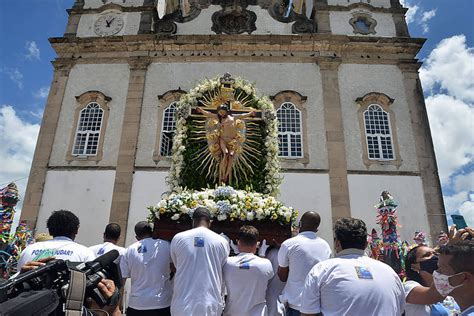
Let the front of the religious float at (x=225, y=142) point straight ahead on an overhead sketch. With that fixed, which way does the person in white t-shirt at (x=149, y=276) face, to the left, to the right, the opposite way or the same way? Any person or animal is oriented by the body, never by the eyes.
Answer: the opposite way

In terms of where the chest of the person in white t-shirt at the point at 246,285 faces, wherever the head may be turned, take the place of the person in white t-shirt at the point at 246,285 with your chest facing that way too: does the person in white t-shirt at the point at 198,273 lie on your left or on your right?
on your left

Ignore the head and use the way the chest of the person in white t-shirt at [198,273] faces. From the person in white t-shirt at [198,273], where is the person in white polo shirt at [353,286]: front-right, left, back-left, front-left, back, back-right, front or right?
back-right

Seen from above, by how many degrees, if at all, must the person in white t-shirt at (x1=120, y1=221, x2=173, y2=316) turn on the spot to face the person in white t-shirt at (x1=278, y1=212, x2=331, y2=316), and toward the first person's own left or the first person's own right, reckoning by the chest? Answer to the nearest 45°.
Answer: approximately 135° to the first person's own right

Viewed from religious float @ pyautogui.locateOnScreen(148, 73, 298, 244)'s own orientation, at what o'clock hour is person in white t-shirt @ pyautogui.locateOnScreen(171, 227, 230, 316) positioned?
The person in white t-shirt is roughly at 12 o'clock from the religious float.

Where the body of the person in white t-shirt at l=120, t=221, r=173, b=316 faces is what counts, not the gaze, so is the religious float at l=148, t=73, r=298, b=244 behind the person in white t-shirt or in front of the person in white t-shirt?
in front

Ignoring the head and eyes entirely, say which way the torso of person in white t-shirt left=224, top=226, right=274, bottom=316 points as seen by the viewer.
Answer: away from the camera

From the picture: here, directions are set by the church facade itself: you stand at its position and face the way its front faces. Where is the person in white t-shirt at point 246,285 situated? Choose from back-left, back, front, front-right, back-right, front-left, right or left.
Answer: front

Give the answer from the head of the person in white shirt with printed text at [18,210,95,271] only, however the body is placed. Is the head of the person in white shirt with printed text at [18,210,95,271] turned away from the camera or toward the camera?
away from the camera

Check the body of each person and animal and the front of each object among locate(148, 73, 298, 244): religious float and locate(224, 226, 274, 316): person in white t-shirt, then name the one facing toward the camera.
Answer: the religious float

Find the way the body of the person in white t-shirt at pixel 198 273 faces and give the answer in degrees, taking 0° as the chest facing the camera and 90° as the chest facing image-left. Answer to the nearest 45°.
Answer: approximately 180°

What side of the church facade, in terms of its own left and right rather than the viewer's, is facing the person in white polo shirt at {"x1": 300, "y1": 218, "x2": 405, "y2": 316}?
front

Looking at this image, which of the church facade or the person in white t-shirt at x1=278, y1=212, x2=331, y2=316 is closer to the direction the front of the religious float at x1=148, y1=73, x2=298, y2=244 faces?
the person in white t-shirt

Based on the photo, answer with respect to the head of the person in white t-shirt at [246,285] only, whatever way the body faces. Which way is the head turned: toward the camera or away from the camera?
away from the camera

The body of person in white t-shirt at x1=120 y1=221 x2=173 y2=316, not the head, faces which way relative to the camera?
away from the camera

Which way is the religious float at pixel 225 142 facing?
toward the camera

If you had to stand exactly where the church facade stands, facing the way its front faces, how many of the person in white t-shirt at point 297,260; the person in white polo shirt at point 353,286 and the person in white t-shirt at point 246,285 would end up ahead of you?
3

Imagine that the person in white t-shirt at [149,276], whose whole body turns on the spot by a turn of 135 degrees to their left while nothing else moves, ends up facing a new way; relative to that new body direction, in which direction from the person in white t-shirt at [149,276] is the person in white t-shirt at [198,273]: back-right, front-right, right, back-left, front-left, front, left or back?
left

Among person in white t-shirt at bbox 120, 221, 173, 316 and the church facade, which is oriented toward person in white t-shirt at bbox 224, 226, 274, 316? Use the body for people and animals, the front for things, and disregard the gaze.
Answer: the church facade

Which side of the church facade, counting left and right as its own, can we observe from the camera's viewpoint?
front

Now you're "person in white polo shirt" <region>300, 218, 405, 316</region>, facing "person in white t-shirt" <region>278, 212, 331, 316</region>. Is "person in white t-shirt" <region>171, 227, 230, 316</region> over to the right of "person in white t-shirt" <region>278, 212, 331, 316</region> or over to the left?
left

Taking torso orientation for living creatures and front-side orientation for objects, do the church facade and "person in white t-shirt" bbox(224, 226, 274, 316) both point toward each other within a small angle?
yes

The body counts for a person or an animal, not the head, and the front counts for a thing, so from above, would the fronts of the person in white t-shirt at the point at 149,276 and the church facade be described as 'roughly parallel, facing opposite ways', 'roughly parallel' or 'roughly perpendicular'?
roughly parallel, facing opposite ways
